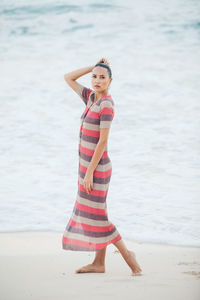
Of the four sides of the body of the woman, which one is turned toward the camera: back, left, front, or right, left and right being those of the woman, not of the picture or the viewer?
left
